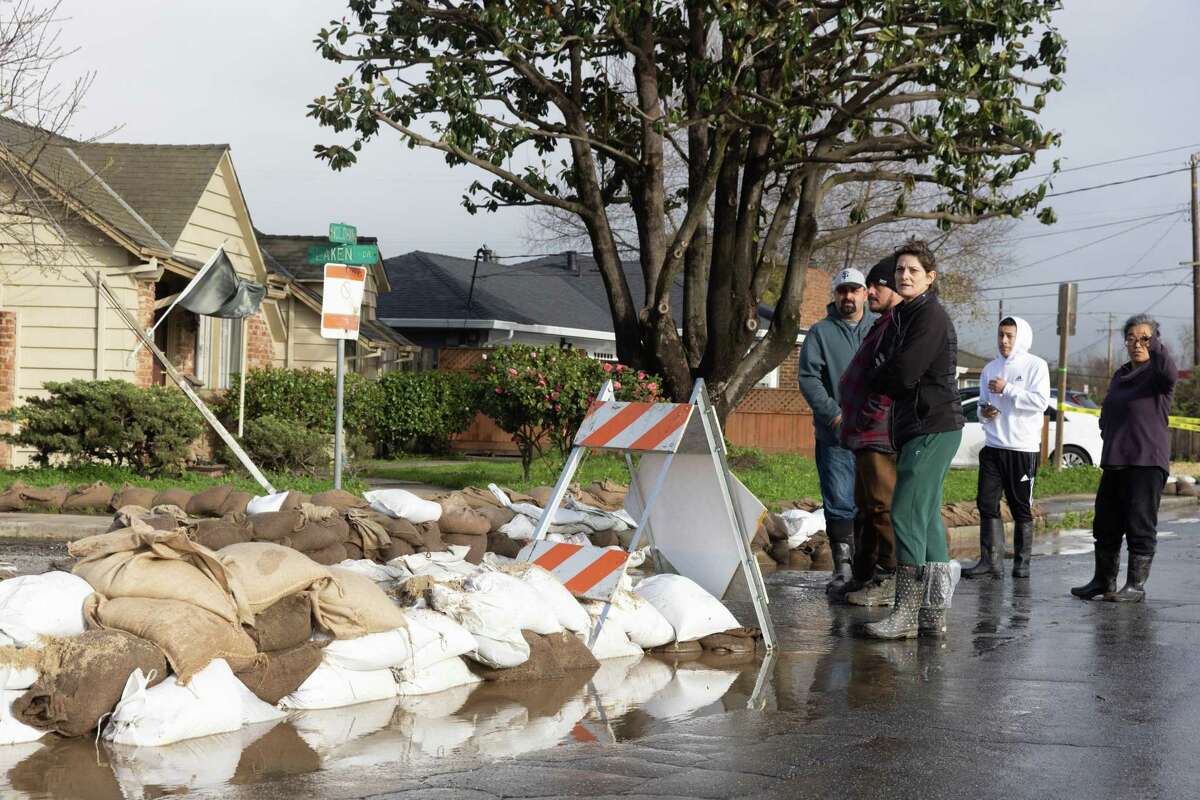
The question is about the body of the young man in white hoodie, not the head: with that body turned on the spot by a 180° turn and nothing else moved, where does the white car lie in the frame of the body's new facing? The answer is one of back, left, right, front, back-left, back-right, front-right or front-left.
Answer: front-left

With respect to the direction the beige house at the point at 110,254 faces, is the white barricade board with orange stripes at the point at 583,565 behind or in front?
in front

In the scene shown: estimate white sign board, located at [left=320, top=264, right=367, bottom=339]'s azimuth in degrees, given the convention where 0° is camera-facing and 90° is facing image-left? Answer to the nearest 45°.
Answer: approximately 0°

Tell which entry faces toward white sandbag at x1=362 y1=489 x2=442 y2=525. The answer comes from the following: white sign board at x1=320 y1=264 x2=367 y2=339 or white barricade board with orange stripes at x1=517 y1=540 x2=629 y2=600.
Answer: the white sign board

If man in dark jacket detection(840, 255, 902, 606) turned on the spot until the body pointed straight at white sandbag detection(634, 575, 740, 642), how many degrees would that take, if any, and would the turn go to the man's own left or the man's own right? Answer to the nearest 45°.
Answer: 0° — they already face it

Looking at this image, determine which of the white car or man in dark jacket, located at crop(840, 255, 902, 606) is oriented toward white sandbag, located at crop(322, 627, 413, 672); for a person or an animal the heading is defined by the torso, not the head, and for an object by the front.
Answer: the man in dark jacket

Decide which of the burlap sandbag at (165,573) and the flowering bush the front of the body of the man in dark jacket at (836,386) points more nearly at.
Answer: the burlap sandbag

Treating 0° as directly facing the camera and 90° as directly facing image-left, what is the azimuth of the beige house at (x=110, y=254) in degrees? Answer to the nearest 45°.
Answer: approximately 315°
